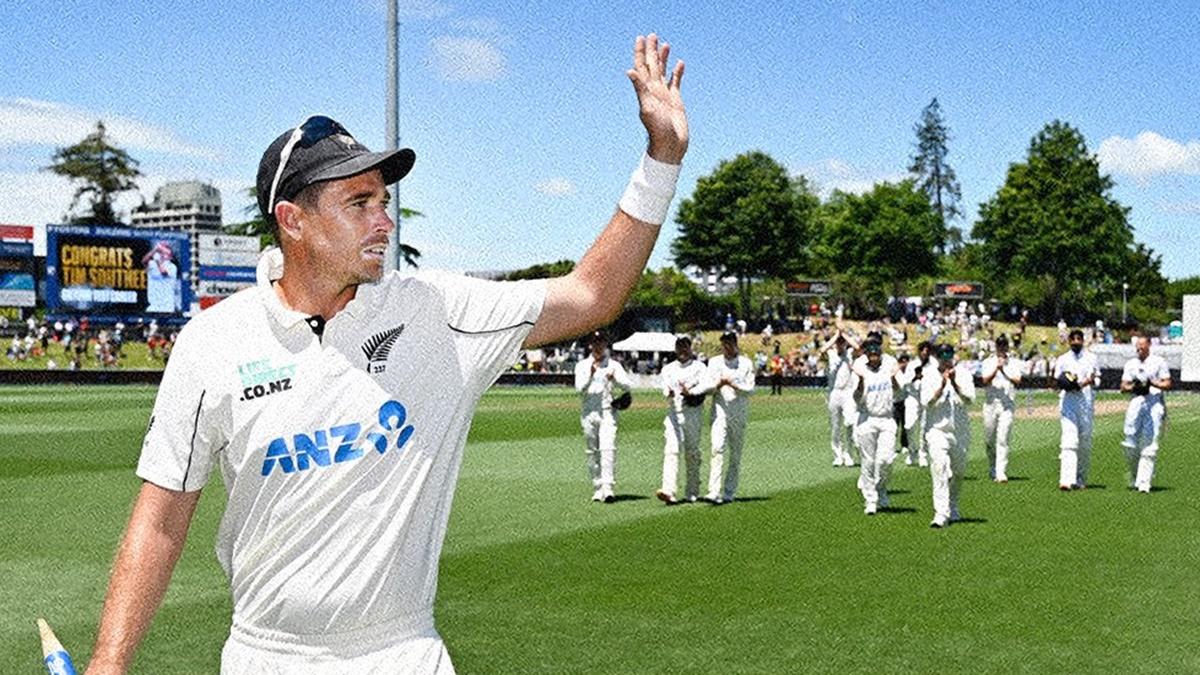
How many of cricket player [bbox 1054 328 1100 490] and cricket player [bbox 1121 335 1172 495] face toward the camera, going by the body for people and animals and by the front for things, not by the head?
2

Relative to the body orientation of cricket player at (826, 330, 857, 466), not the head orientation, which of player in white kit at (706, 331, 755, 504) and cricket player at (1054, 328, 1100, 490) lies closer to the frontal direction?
the player in white kit

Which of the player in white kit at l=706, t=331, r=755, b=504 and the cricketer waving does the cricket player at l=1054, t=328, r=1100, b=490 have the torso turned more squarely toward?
the cricketer waving

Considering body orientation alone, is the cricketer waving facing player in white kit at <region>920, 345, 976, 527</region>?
no

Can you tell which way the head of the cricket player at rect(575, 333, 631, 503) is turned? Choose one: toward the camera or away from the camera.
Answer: toward the camera

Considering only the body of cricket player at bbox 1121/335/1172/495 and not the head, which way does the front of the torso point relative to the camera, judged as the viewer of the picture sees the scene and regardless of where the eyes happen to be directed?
toward the camera

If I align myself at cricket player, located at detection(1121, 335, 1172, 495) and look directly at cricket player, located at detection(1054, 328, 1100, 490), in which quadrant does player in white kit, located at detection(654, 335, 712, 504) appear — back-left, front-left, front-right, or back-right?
front-left

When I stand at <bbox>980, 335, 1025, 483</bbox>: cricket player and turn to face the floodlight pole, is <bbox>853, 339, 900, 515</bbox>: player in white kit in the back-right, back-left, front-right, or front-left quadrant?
back-left

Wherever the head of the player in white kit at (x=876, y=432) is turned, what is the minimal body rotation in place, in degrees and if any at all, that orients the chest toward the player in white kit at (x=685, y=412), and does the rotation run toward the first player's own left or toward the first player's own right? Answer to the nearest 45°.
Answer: approximately 90° to the first player's own right

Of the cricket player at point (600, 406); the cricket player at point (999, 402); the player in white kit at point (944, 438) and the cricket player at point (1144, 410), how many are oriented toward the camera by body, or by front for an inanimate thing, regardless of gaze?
4

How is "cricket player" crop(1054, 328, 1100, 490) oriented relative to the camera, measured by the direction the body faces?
toward the camera

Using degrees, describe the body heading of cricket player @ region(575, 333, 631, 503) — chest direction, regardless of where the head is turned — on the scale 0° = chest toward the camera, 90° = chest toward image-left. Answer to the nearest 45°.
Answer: approximately 0°

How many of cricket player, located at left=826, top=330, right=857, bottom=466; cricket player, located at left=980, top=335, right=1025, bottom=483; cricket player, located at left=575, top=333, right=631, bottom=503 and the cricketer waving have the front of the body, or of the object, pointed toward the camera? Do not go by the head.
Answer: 4

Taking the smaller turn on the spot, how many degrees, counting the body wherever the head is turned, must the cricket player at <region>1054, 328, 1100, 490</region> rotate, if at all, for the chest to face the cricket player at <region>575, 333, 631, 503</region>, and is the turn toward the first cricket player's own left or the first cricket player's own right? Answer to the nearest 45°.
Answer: approximately 45° to the first cricket player's own right

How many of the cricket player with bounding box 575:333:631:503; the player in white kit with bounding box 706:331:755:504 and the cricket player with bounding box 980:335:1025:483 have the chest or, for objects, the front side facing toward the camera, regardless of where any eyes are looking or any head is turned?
3

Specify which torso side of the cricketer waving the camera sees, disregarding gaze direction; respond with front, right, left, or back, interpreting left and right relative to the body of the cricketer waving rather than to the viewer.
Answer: front

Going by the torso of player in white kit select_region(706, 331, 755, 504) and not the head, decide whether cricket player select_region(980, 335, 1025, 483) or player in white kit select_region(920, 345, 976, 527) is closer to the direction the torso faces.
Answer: the player in white kit

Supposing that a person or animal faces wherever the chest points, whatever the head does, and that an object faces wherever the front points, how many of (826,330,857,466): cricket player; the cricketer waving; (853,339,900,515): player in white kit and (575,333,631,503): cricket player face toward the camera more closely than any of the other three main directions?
4

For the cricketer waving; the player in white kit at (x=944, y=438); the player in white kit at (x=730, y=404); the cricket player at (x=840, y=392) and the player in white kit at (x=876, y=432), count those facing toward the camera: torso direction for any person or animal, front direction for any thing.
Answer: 5
